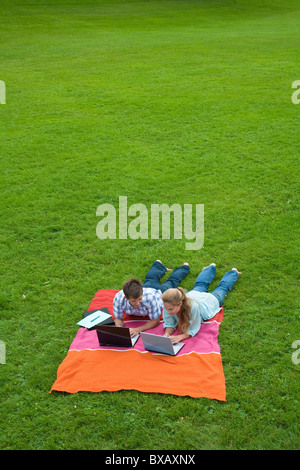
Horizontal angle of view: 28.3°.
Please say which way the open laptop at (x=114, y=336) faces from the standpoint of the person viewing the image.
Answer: facing away from the viewer and to the right of the viewer

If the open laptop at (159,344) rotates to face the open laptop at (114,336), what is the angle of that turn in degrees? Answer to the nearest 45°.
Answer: approximately 135° to its left

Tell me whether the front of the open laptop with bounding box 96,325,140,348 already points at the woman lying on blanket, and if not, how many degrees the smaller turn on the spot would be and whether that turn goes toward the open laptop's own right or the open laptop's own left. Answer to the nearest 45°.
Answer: approximately 45° to the open laptop's own right

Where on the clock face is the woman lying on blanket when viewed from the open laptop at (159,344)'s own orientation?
The woman lying on blanket is roughly at 12 o'clock from the open laptop.

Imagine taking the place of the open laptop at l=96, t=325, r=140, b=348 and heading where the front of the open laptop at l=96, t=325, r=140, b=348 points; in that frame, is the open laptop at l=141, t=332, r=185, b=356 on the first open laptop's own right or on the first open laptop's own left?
on the first open laptop's own right

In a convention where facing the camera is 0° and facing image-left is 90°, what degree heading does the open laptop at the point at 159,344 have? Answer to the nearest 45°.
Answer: approximately 225°
